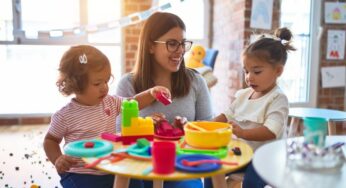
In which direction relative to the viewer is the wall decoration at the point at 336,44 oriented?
toward the camera

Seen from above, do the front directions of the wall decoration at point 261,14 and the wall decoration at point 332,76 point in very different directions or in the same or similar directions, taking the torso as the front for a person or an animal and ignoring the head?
same or similar directions

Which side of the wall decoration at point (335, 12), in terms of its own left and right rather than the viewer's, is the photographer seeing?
front

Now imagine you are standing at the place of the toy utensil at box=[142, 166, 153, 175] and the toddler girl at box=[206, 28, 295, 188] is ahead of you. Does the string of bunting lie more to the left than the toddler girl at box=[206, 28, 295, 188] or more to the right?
left

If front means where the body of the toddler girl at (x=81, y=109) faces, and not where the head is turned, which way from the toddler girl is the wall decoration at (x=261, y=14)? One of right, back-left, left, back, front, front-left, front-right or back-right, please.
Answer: left

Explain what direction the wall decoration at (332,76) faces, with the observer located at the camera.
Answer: facing the viewer

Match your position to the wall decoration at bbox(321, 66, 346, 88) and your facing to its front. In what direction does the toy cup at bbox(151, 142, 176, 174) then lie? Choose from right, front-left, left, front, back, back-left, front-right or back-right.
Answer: front

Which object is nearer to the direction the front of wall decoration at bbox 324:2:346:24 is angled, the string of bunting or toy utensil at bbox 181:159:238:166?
the toy utensil

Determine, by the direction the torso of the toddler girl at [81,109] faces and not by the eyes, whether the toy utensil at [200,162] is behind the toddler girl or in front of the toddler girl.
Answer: in front

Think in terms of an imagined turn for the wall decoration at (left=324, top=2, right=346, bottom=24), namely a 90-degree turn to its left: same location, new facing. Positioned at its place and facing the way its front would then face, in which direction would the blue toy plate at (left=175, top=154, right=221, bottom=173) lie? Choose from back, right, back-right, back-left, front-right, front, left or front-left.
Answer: right

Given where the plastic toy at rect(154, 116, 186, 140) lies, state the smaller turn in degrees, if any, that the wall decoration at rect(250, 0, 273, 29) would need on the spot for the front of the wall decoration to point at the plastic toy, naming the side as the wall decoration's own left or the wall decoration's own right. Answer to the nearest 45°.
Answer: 0° — it already faces it

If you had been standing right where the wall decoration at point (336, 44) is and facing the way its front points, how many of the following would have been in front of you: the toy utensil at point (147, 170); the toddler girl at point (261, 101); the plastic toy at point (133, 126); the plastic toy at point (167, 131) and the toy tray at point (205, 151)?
5

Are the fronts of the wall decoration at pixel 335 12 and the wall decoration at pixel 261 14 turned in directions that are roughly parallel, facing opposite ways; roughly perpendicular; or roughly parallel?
roughly parallel
